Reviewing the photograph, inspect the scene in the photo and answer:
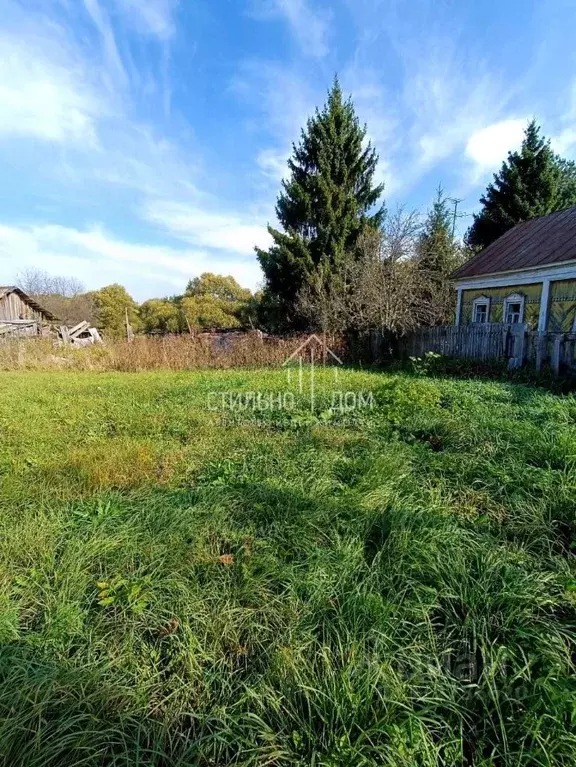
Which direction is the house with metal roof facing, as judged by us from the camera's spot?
facing the viewer and to the left of the viewer

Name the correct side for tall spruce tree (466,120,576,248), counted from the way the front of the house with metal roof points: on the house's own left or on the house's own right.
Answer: on the house's own right

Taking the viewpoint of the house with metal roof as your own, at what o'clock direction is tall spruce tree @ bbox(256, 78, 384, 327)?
The tall spruce tree is roughly at 2 o'clock from the house with metal roof.

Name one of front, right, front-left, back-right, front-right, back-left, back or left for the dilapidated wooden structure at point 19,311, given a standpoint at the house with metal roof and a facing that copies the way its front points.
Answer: front-right

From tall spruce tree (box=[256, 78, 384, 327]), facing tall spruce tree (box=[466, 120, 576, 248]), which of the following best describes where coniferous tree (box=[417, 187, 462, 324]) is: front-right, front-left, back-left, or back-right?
front-right

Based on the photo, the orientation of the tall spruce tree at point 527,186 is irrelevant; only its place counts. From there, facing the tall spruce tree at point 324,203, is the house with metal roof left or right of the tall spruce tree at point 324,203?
left

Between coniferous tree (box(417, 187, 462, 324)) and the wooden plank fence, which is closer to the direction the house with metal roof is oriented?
the wooden plank fence

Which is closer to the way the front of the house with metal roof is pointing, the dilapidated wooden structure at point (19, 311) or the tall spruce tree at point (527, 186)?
the dilapidated wooden structure

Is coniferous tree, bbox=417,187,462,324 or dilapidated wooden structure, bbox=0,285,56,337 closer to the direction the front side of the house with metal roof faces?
the dilapidated wooden structure

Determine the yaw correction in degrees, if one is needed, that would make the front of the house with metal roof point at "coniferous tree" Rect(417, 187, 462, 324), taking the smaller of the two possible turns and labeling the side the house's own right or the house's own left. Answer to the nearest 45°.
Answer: approximately 90° to the house's own right

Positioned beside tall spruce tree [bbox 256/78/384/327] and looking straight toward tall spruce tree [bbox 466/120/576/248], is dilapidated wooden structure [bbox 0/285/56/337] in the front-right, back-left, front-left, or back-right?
back-left
